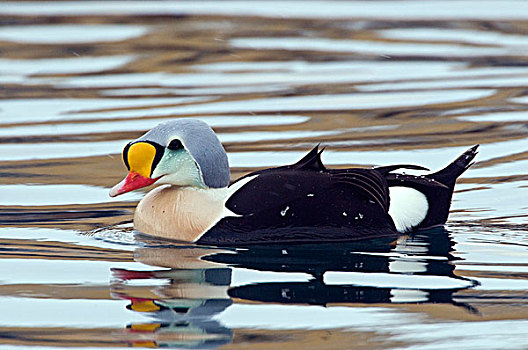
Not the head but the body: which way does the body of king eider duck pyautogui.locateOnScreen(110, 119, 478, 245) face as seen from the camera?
to the viewer's left
